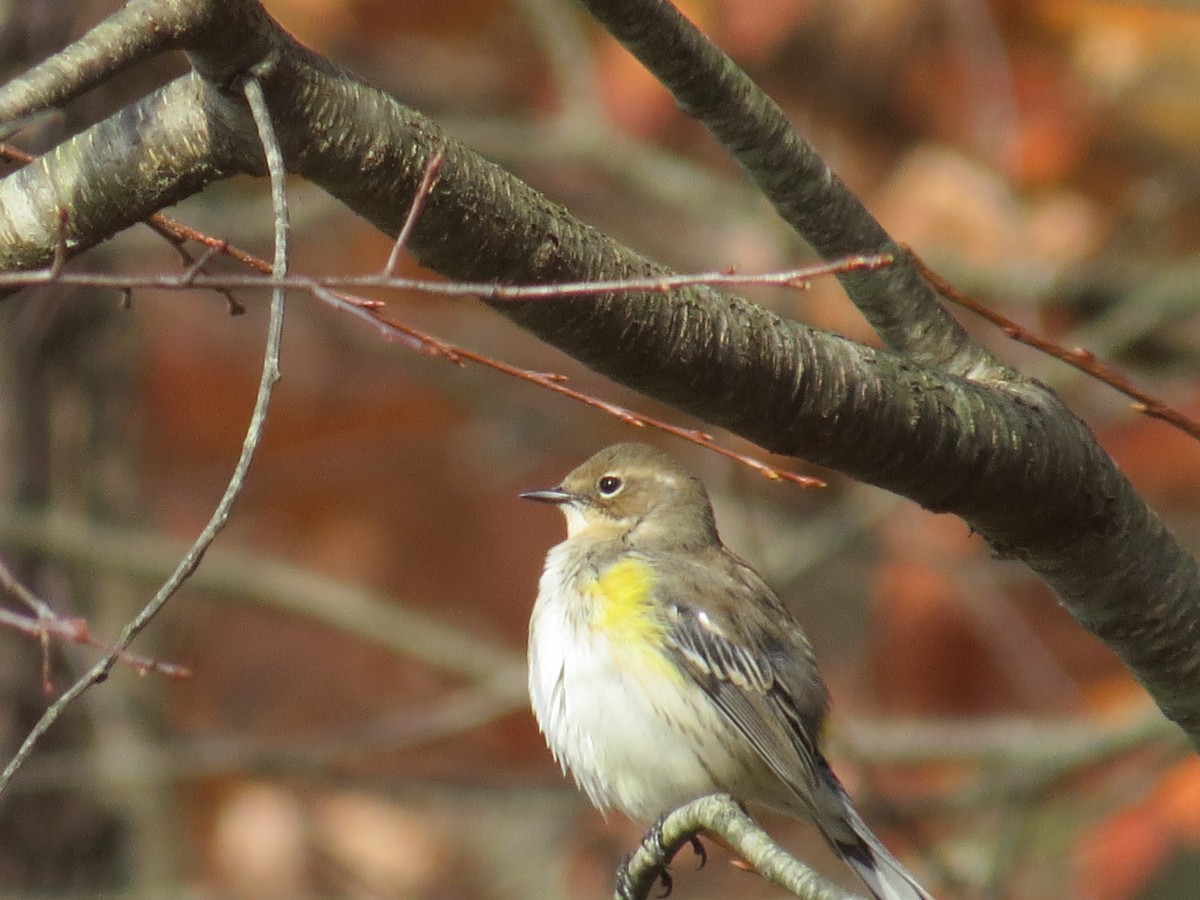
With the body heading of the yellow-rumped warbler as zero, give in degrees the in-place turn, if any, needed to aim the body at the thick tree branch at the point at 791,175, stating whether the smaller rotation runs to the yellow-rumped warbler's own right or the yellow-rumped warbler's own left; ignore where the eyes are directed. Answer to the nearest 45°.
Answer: approximately 90° to the yellow-rumped warbler's own left

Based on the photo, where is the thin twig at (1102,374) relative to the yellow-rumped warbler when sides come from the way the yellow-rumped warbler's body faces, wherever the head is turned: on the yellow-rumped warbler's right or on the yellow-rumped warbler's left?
on the yellow-rumped warbler's left

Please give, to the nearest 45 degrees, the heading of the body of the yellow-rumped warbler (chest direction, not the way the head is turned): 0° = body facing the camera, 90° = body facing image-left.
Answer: approximately 90°
